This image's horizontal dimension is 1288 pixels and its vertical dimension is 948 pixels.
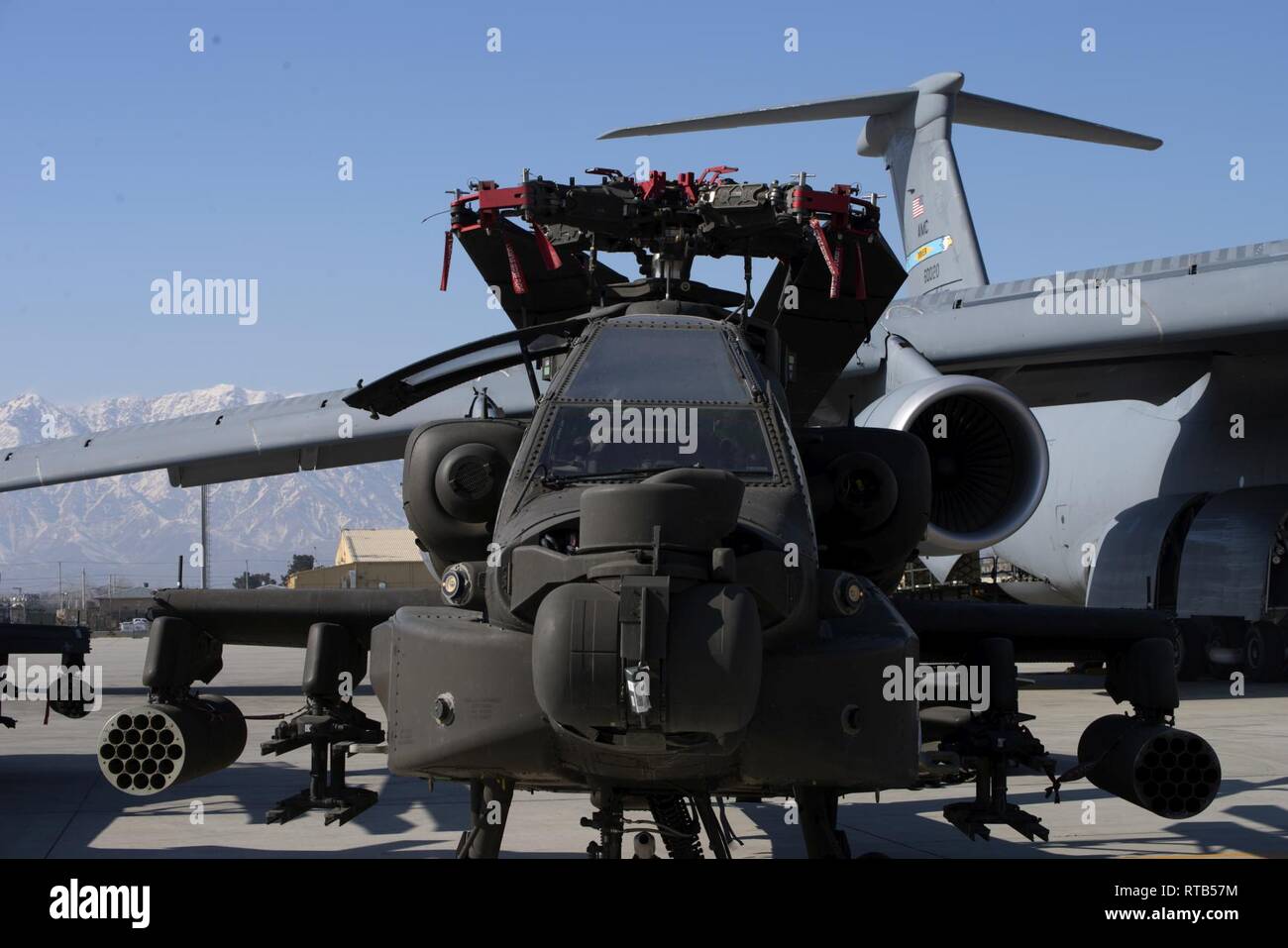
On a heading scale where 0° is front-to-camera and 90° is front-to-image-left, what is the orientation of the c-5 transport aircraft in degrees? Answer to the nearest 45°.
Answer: approximately 315°

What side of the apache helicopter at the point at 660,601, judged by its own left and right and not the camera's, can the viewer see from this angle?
front

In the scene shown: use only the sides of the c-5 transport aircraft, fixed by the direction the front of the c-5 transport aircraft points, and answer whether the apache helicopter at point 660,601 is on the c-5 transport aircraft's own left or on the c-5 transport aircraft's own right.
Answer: on the c-5 transport aircraft's own right

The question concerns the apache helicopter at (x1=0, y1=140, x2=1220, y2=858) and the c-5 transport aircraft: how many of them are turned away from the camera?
0

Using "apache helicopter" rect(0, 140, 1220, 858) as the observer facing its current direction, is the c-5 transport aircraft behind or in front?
behind
